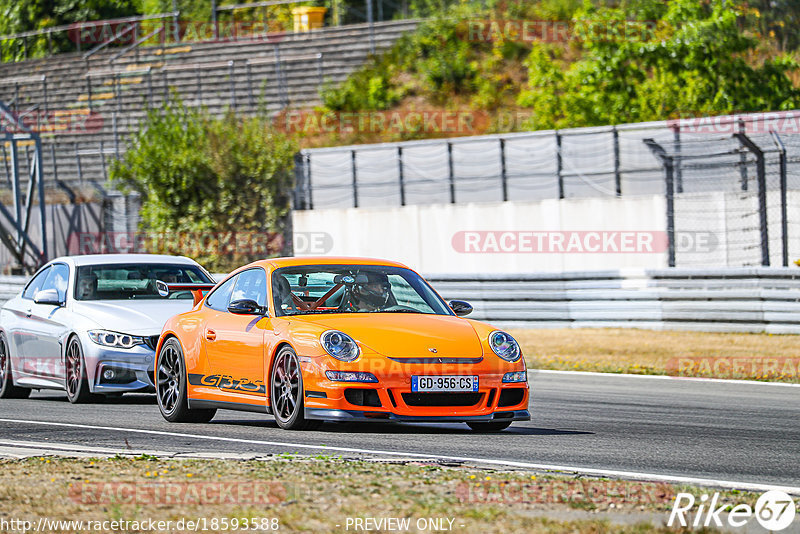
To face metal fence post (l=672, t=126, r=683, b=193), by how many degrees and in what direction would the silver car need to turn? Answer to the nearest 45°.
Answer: approximately 90° to its left

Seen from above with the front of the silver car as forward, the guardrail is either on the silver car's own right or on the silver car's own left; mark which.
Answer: on the silver car's own left

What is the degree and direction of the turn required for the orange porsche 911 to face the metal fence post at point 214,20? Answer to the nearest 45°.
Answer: approximately 135° to its left

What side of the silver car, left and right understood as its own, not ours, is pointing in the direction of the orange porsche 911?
front

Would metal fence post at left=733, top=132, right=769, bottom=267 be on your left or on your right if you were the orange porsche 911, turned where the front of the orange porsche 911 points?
on your left

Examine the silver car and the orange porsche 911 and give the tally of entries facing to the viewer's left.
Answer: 0

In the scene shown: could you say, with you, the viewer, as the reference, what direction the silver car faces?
facing the viewer and to the right of the viewer

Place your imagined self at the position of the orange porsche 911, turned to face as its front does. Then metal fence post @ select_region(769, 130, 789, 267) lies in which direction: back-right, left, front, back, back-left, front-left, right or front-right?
left

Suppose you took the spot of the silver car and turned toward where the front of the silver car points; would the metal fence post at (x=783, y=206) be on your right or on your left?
on your left

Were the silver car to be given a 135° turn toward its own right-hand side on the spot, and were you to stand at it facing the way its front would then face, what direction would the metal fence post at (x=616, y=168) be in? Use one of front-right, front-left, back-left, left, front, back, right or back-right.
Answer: back-right
